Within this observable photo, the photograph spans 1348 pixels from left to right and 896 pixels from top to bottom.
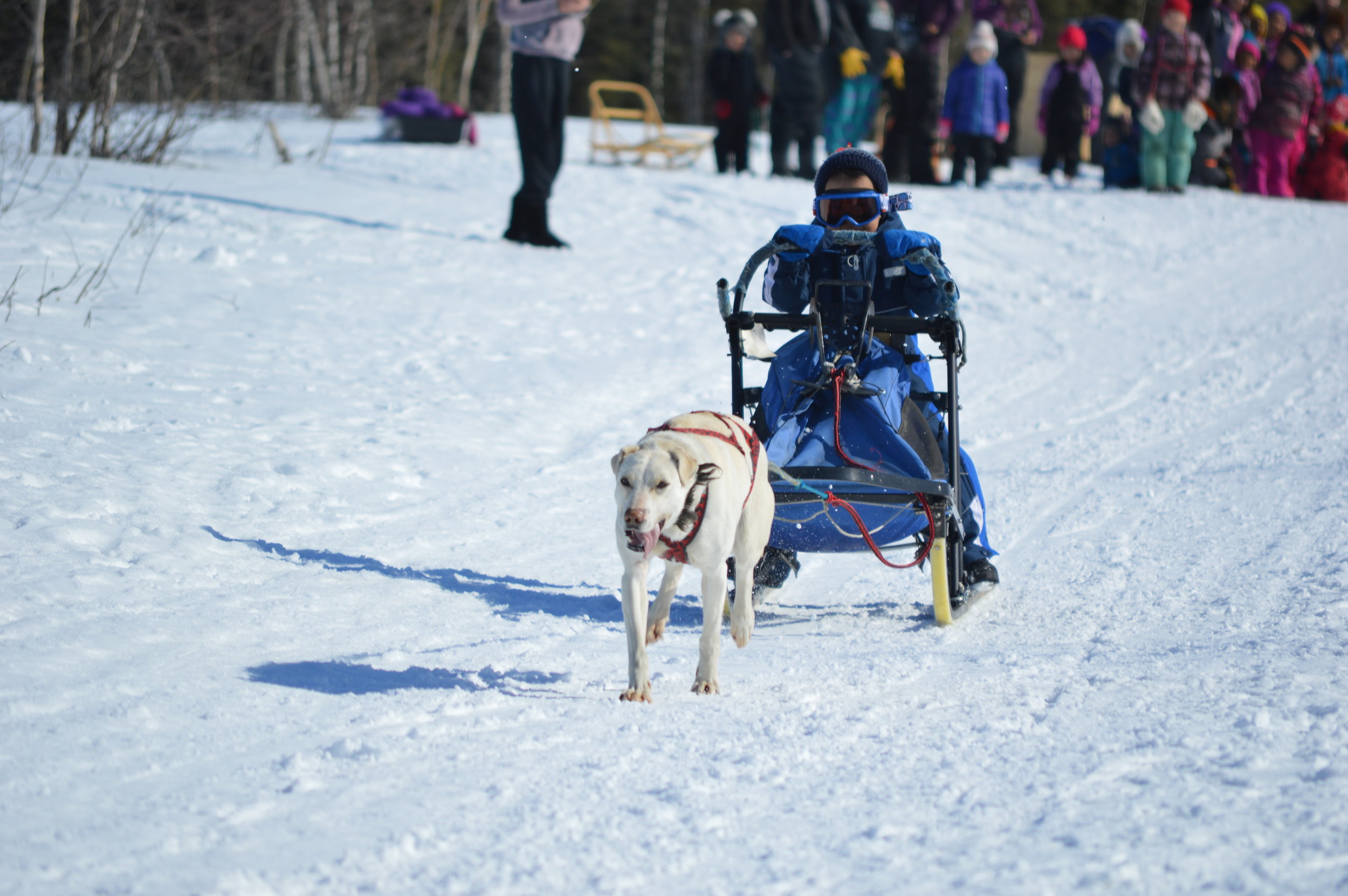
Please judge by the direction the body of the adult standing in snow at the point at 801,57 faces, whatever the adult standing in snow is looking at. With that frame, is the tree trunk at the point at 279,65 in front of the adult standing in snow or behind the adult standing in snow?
behind

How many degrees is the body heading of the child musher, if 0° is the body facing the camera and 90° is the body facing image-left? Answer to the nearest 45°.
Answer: approximately 0°

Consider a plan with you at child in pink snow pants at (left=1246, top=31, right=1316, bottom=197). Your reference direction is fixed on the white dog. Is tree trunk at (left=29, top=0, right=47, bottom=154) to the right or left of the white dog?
right

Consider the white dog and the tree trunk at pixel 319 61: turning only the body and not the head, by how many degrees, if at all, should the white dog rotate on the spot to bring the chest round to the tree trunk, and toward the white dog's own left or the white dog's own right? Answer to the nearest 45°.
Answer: approximately 135° to the white dog's own right
